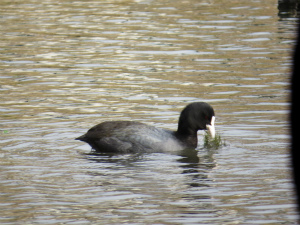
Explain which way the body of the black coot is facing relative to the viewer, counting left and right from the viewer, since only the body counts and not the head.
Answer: facing to the right of the viewer
